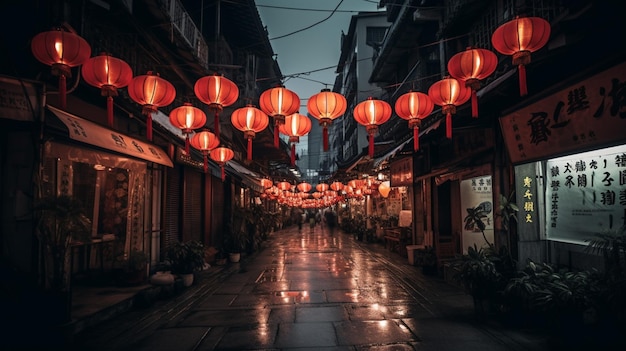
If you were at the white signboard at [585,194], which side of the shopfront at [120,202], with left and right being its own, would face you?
front

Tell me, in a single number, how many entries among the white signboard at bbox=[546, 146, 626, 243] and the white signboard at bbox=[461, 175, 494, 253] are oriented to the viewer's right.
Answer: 0

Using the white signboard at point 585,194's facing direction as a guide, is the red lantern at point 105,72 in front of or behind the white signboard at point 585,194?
in front

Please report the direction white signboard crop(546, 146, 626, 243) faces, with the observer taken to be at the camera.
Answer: facing the viewer and to the left of the viewer

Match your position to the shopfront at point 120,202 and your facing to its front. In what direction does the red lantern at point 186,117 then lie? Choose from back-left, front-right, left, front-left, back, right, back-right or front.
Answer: front

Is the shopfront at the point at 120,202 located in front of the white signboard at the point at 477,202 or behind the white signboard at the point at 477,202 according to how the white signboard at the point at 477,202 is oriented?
in front

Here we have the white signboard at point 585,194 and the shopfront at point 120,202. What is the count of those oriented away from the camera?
0

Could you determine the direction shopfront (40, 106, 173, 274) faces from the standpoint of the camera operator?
facing the viewer and to the right of the viewer

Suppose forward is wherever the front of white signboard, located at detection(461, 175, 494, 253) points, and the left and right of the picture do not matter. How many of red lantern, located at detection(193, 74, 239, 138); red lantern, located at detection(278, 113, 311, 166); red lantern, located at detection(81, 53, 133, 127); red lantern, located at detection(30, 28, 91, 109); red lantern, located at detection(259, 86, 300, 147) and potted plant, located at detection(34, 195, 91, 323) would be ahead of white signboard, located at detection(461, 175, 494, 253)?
6

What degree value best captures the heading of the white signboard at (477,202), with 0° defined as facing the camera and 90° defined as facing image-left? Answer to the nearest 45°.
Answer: approximately 45°

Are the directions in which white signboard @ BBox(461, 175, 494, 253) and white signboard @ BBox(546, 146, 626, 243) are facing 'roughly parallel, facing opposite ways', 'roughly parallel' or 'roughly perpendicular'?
roughly parallel

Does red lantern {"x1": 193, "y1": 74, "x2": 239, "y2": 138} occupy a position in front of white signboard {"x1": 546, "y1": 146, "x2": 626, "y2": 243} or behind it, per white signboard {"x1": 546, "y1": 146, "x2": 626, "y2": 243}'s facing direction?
in front
